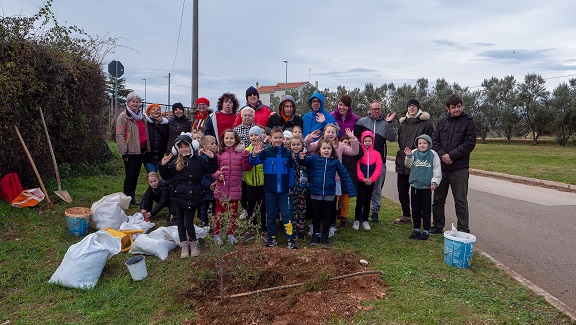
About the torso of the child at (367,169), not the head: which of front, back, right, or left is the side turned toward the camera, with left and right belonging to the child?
front

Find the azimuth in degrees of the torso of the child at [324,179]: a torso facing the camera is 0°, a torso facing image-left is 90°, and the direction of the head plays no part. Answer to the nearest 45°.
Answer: approximately 0°

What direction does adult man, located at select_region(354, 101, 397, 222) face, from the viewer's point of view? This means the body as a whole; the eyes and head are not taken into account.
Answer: toward the camera

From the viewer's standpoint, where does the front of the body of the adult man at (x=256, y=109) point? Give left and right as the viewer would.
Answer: facing the viewer

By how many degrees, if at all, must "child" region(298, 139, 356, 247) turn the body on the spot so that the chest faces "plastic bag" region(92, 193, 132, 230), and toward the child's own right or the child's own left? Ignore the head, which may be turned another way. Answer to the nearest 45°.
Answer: approximately 90° to the child's own right

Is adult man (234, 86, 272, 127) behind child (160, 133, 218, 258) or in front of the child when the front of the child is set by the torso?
behind

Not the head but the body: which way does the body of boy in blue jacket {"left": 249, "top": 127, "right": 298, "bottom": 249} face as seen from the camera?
toward the camera
